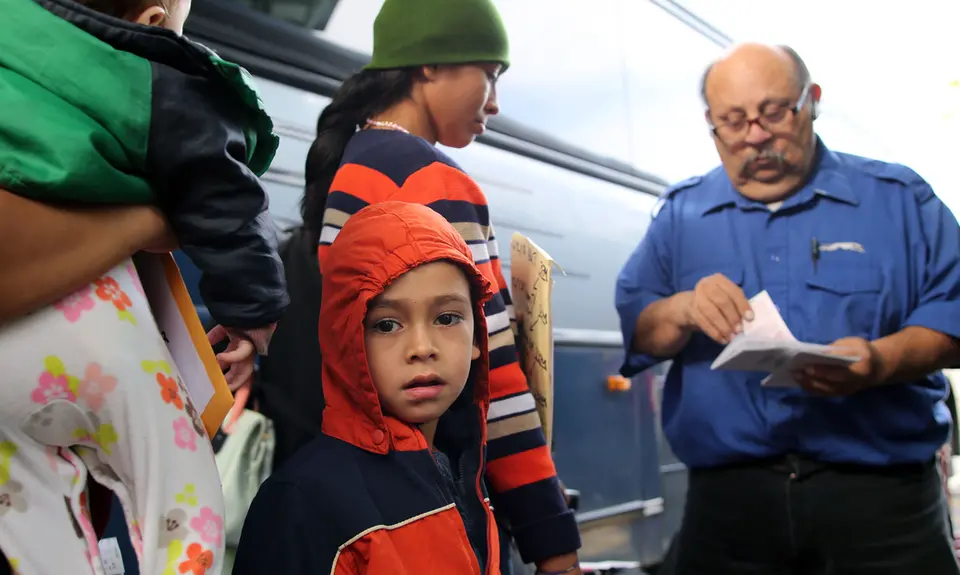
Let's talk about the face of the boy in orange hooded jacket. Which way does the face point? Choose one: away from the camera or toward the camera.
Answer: toward the camera

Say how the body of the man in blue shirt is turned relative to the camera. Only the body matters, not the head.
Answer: toward the camera

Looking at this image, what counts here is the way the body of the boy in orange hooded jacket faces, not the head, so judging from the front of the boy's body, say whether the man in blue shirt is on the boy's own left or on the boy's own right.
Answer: on the boy's own left

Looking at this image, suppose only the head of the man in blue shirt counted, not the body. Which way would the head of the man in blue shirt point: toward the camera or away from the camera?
toward the camera

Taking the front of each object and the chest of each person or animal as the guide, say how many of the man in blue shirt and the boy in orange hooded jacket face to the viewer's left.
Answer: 0

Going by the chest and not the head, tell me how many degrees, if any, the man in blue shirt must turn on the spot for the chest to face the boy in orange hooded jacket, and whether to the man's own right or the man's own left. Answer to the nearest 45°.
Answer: approximately 45° to the man's own right

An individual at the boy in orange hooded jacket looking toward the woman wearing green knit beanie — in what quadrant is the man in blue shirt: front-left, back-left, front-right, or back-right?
front-right

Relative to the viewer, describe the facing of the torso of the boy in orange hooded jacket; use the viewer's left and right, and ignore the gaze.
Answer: facing the viewer and to the right of the viewer
